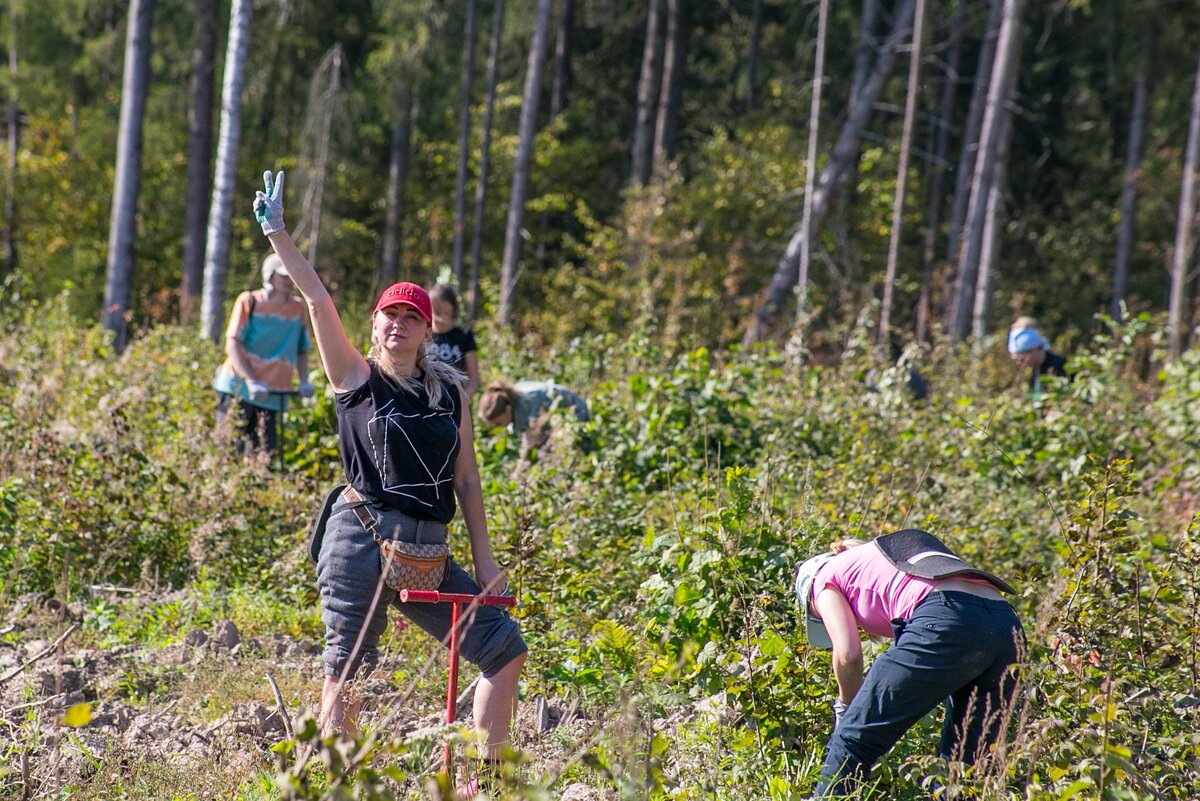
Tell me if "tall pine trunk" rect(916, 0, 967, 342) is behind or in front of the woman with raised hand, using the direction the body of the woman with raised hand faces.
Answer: behind

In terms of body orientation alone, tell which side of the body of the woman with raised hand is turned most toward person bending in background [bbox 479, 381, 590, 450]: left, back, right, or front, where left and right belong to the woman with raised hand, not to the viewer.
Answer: back

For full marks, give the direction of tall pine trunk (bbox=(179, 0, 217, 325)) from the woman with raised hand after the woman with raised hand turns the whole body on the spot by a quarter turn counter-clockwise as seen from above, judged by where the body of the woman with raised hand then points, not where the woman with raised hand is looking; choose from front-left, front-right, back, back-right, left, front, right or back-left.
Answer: left

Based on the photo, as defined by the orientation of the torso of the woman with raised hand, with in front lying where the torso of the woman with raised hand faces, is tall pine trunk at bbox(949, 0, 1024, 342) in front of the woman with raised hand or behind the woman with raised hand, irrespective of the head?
behind

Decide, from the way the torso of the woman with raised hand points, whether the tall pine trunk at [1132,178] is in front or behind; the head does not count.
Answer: behind

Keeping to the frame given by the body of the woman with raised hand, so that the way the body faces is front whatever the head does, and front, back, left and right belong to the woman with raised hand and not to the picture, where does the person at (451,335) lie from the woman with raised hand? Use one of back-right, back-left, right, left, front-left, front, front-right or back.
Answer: back

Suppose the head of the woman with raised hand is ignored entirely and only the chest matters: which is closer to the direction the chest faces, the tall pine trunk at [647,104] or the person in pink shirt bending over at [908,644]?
the person in pink shirt bending over

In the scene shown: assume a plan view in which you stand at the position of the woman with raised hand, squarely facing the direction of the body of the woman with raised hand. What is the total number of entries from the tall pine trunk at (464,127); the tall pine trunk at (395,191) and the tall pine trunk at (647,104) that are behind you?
3

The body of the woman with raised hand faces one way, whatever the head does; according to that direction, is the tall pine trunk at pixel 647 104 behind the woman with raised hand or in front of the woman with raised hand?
behind

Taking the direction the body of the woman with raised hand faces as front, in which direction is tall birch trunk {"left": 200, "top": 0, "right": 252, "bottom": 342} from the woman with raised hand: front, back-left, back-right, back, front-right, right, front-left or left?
back

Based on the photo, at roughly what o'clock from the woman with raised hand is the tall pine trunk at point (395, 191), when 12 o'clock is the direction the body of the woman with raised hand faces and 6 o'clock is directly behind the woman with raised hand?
The tall pine trunk is roughly at 6 o'clock from the woman with raised hand.
